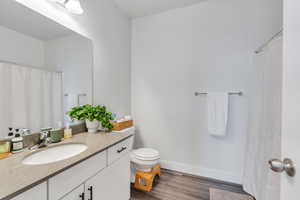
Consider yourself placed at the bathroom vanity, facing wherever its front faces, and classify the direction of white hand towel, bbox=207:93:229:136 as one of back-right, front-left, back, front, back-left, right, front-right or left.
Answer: front-left

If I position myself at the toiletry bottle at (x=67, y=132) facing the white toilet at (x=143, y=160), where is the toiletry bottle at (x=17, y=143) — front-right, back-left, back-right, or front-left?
back-right

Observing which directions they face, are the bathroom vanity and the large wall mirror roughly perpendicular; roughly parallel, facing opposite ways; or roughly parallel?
roughly parallel

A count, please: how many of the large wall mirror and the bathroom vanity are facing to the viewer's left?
0

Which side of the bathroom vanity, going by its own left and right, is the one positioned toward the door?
front

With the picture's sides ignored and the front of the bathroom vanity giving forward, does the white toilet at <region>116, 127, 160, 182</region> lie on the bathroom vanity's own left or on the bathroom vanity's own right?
on the bathroom vanity's own left

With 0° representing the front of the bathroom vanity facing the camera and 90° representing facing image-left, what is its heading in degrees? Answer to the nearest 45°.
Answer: approximately 315°

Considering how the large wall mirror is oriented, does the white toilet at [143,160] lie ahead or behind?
ahead
